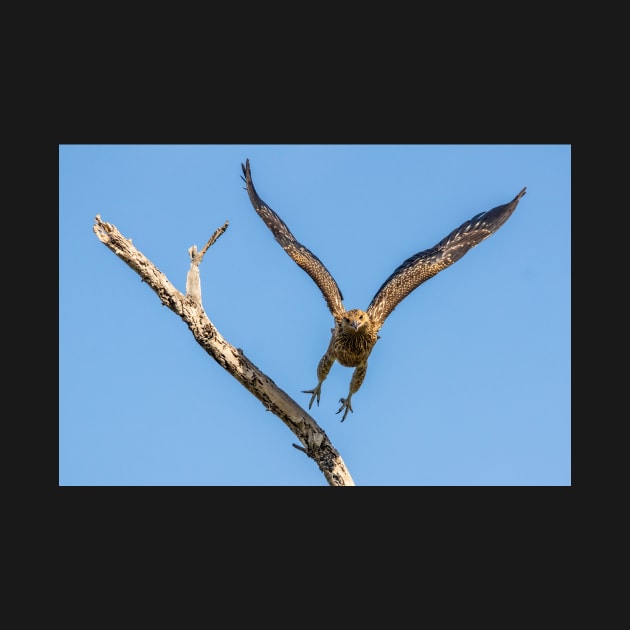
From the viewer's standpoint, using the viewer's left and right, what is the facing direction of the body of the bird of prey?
facing the viewer
